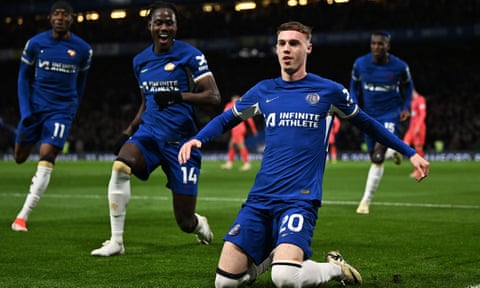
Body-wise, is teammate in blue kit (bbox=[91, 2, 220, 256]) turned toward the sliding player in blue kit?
no

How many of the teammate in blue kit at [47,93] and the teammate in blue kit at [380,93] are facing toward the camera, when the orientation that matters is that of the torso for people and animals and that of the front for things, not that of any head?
2

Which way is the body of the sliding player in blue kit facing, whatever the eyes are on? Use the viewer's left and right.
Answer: facing the viewer and to the left of the viewer

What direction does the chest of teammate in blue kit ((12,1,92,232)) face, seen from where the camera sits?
toward the camera

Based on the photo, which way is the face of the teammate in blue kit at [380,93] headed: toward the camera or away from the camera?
toward the camera

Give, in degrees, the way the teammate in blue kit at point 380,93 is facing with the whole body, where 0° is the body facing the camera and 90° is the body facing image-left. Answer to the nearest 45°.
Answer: approximately 0°

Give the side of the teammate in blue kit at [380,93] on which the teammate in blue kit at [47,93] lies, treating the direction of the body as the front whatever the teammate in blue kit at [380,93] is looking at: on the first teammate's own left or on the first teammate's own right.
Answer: on the first teammate's own right

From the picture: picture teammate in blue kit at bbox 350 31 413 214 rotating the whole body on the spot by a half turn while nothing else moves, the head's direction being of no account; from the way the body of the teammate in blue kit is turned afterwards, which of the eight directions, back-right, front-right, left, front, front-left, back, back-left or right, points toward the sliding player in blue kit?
back

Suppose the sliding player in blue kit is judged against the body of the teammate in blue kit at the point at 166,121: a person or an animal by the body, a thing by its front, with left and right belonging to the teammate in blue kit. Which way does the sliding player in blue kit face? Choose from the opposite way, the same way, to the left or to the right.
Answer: the same way

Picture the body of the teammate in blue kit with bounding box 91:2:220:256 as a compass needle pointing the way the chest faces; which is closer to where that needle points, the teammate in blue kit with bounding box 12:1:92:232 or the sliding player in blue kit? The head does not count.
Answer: the sliding player in blue kit

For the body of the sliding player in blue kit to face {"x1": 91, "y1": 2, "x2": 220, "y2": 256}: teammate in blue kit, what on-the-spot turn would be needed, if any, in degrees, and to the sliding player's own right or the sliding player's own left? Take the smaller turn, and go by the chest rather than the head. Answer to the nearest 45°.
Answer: approximately 90° to the sliding player's own right

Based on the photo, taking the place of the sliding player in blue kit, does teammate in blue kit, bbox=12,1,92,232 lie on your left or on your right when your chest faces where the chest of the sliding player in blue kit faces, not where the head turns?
on your right

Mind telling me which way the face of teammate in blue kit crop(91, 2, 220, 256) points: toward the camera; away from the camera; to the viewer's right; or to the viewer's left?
toward the camera
